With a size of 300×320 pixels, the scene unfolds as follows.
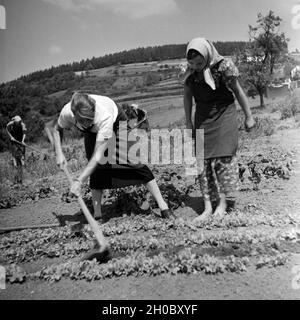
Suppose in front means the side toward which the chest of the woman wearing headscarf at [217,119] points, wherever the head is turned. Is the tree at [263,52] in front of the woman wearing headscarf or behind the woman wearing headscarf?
behind

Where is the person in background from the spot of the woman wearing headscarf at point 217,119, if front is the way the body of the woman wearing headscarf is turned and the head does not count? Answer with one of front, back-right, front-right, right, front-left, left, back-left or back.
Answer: right

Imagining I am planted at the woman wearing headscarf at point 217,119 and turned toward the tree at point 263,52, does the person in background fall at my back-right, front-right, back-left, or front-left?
front-left

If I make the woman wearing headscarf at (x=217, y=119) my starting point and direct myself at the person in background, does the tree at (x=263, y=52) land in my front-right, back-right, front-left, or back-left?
front-right

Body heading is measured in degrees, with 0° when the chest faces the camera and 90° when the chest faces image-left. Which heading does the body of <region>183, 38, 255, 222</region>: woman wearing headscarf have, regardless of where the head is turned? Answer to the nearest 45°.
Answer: approximately 45°

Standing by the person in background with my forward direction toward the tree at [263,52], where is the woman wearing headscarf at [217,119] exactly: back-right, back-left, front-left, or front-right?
back-right

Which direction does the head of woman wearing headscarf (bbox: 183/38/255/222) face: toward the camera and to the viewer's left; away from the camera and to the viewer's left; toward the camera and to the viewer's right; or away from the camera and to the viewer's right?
toward the camera and to the viewer's left
